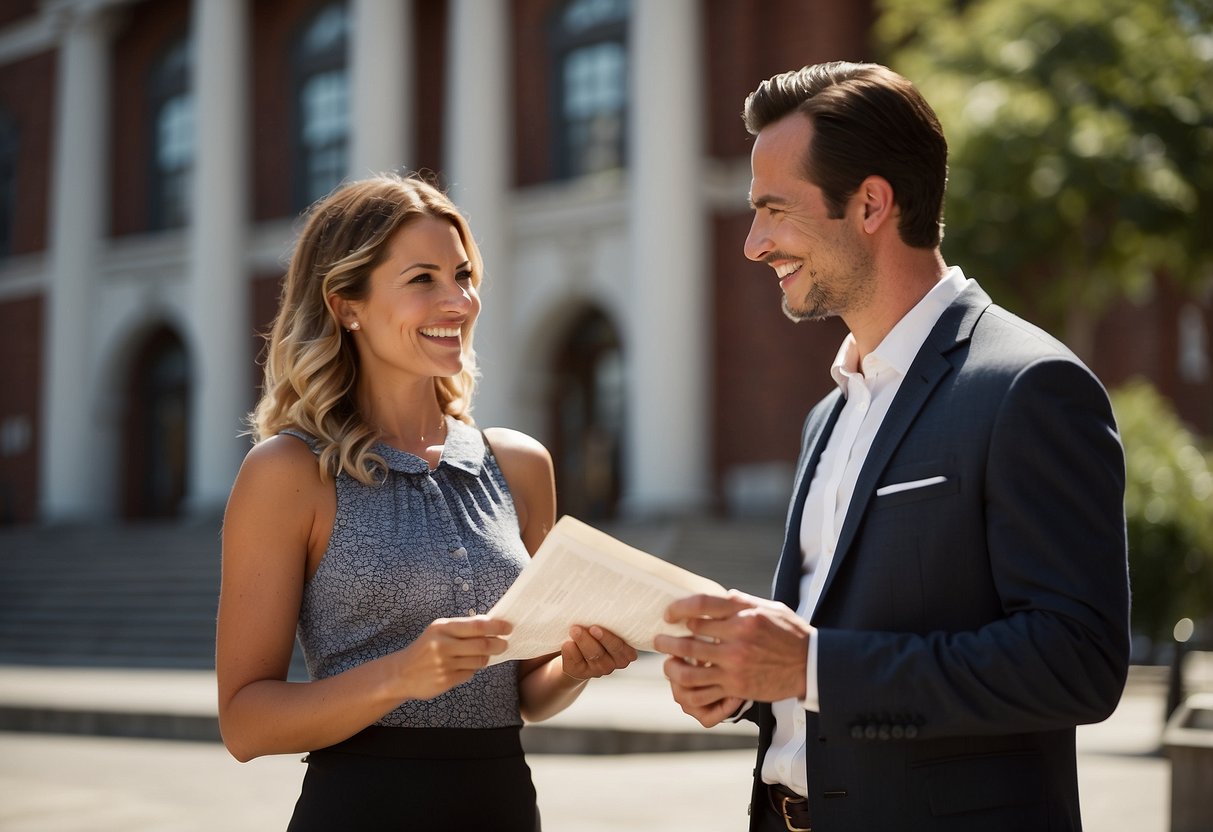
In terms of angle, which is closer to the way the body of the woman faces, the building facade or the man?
the man

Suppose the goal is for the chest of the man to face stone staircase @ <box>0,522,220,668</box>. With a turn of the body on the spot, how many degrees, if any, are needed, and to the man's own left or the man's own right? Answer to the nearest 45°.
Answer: approximately 90° to the man's own right

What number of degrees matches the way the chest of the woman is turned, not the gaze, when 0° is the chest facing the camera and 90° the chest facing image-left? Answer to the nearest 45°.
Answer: approximately 315°

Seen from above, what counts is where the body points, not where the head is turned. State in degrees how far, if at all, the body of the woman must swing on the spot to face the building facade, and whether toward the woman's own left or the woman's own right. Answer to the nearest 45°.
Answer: approximately 135° to the woman's own left

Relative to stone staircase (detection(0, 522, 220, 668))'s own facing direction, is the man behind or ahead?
ahead

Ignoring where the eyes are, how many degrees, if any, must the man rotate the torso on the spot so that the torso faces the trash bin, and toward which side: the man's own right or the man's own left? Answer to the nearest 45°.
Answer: approximately 135° to the man's own right

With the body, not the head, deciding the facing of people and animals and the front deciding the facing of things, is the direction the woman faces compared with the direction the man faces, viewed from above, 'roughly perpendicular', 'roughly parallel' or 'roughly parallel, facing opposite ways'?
roughly perpendicular

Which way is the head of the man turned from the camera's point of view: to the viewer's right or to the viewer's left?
to the viewer's left

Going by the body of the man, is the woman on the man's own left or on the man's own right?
on the man's own right

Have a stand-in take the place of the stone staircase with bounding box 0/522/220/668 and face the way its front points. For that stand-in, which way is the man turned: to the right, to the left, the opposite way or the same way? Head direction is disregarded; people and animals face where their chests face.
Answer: to the right

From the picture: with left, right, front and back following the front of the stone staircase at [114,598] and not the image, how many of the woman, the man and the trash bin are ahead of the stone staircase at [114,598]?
3

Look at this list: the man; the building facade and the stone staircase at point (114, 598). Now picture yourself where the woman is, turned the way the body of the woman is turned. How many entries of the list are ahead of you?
1

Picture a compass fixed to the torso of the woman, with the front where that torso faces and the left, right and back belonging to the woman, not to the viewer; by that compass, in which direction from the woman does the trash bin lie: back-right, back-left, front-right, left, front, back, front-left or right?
left
